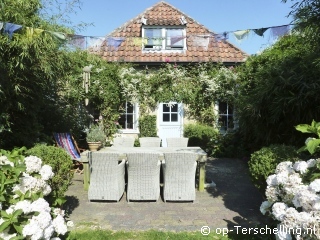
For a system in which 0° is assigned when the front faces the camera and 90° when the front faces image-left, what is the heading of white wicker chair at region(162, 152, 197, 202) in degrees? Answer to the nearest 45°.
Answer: approximately 180°

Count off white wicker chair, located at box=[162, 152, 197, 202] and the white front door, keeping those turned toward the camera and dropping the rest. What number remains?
1

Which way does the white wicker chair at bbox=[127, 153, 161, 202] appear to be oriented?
away from the camera

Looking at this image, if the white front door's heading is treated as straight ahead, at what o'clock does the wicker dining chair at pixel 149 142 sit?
The wicker dining chair is roughly at 12 o'clock from the white front door.

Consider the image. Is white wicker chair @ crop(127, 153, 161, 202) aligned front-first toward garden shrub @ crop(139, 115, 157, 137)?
yes

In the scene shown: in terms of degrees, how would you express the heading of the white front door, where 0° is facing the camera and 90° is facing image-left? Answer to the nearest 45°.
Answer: approximately 0°

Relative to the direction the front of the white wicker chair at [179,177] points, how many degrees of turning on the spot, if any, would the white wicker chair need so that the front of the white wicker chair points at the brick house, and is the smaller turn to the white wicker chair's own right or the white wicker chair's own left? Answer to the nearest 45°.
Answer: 0° — it already faces it

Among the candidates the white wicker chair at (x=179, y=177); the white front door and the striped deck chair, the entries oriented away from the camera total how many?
1

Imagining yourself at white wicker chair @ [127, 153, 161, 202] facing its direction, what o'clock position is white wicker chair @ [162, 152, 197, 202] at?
white wicker chair @ [162, 152, 197, 202] is roughly at 3 o'clock from white wicker chair @ [127, 153, 161, 202].

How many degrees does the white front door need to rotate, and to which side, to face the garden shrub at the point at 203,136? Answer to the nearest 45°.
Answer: approximately 45° to its left
